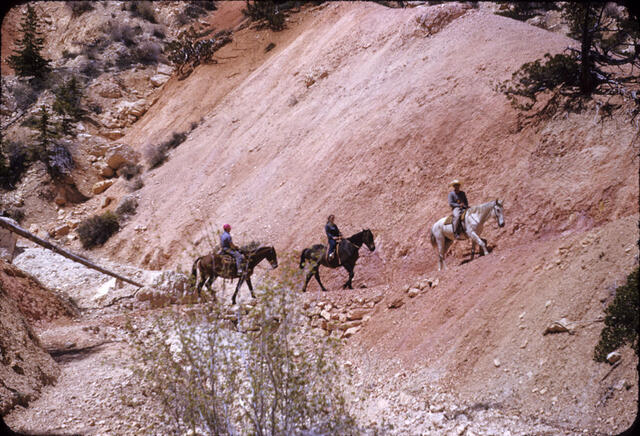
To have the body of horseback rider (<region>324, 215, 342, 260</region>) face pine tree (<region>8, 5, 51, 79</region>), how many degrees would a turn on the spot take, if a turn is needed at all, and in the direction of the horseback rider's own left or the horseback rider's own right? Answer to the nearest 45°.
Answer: approximately 135° to the horseback rider's own left

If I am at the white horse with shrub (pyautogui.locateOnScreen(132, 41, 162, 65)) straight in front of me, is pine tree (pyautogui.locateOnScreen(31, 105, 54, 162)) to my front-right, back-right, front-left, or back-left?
front-left

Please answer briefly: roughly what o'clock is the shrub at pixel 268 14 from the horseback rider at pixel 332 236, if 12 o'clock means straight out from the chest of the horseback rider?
The shrub is roughly at 9 o'clock from the horseback rider.

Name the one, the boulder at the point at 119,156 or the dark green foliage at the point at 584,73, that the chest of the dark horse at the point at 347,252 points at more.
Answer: the dark green foliage

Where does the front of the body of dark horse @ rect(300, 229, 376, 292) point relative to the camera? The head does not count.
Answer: to the viewer's right

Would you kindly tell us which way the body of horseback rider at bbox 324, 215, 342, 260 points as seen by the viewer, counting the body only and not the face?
to the viewer's right

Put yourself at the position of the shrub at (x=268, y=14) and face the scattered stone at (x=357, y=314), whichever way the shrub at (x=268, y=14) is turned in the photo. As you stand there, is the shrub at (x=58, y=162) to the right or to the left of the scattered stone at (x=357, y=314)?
right

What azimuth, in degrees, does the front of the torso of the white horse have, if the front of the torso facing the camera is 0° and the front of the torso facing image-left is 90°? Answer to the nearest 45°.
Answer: approximately 270°
